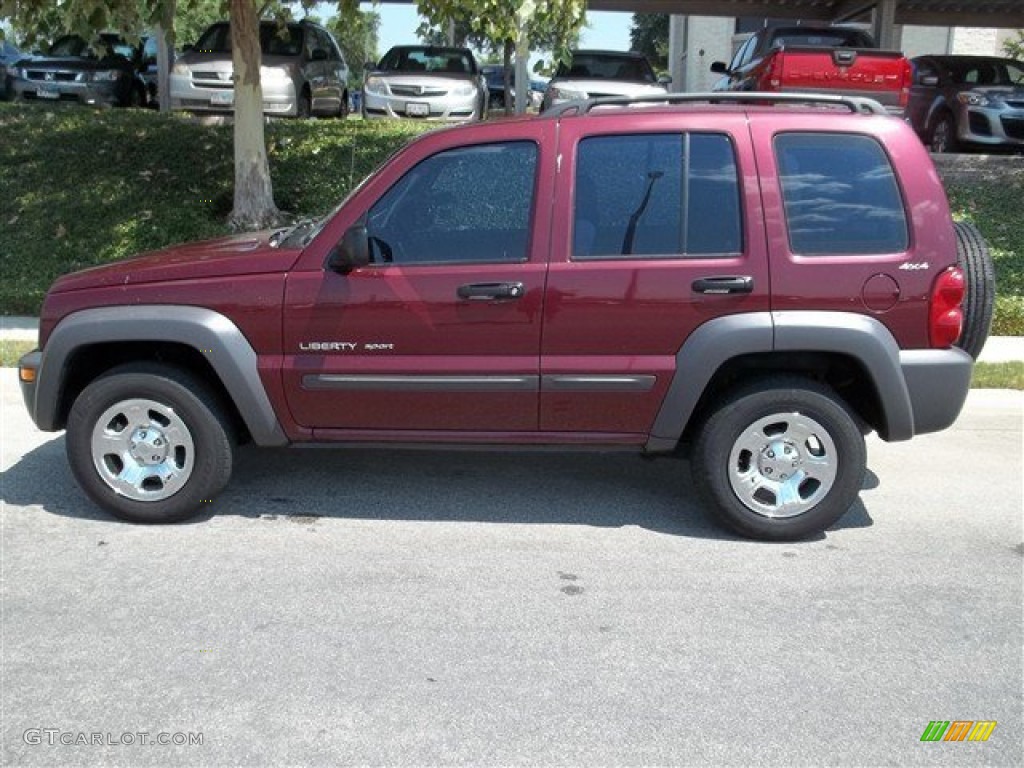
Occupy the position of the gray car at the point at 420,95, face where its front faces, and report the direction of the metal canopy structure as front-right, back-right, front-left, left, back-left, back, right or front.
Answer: back-left

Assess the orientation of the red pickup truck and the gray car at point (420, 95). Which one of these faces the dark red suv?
the gray car

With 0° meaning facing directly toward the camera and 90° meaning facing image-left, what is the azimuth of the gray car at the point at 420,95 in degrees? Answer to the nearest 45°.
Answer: approximately 0°

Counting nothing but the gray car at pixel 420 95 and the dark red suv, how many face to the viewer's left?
1

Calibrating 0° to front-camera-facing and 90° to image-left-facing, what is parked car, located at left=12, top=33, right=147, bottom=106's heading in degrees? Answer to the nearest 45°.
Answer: approximately 45°

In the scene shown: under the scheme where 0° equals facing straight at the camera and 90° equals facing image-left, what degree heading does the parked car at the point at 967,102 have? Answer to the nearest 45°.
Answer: approximately 315°

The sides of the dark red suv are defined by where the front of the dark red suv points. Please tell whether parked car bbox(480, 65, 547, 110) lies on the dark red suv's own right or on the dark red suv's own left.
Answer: on the dark red suv's own right
